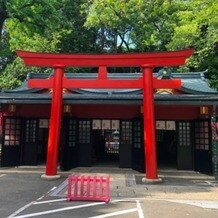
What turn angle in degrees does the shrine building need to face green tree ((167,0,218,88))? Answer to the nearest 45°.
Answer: approximately 135° to its left

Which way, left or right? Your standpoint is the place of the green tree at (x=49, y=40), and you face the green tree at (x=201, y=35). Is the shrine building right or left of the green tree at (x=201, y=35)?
right

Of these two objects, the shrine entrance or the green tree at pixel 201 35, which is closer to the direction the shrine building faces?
the shrine entrance

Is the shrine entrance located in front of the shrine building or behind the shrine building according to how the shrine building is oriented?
in front

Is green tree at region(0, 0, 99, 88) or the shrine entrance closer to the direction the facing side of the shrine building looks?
the shrine entrance

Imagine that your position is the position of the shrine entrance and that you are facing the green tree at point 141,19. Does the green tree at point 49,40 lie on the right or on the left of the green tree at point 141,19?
left

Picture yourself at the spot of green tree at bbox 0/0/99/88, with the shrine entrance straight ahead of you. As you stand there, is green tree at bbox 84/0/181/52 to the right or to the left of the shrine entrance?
left

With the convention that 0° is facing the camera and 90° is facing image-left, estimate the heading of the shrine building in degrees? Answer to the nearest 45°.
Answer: approximately 0°
